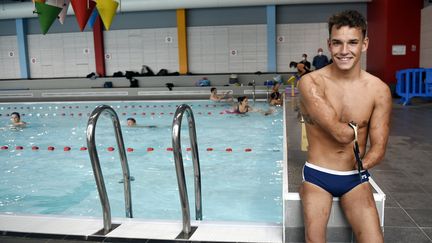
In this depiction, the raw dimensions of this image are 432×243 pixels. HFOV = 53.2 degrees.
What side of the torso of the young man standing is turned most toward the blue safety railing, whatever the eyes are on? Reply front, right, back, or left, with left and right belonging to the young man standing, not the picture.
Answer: back

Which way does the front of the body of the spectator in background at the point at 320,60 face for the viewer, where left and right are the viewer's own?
facing the viewer

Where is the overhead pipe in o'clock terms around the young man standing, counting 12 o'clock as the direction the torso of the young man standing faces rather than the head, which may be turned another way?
The overhead pipe is roughly at 5 o'clock from the young man standing.

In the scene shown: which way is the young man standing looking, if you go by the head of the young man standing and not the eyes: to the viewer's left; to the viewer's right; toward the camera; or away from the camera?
toward the camera

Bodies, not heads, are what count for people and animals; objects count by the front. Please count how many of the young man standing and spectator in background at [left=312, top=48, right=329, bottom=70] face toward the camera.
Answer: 2

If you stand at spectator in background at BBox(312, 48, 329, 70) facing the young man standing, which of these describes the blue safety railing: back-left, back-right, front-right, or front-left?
front-left

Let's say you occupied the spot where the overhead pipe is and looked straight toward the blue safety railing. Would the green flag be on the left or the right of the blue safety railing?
right

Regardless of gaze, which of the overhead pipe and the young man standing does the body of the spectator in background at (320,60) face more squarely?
the young man standing

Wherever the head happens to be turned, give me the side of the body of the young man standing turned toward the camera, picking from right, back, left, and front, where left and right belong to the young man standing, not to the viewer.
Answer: front

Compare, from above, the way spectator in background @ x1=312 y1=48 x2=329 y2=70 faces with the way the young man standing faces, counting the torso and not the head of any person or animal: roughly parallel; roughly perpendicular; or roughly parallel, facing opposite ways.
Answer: roughly parallel

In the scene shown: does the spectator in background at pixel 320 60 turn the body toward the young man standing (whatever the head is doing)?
yes
